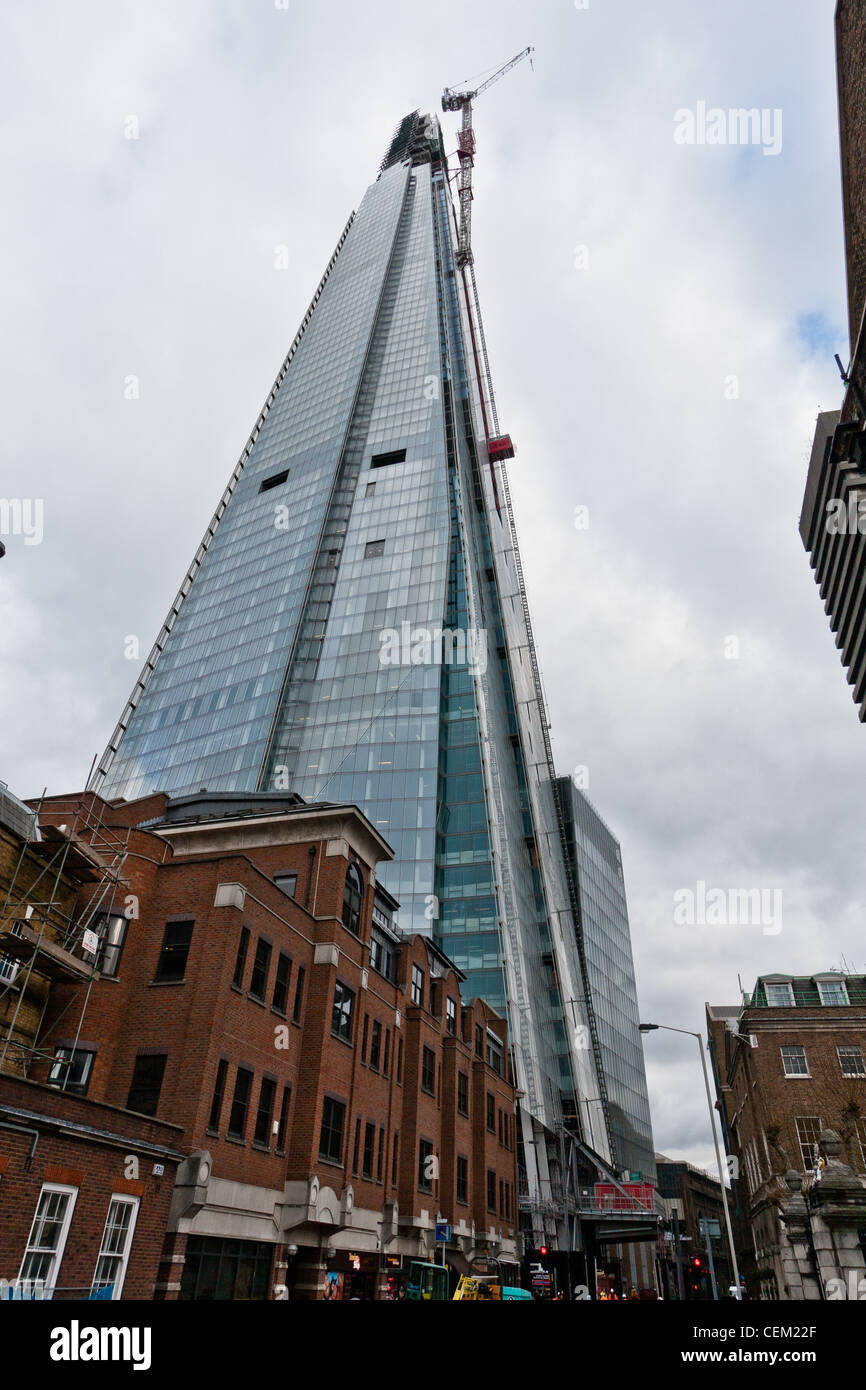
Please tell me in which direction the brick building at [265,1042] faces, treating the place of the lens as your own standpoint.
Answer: facing the viewer and to the right of the viewer

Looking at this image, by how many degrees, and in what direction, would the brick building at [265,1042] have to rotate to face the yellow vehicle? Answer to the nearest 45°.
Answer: approximately 90° to its left
